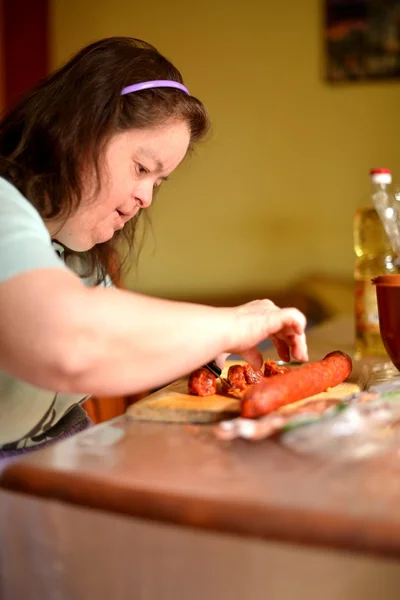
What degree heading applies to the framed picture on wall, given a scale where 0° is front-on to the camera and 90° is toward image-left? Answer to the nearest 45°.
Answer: approximately 0°

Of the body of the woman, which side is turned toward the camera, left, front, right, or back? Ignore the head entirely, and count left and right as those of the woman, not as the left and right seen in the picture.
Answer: right

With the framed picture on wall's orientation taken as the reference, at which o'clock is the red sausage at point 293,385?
The red sausage is roughly at 12 o'clock from the framed picture on wall.

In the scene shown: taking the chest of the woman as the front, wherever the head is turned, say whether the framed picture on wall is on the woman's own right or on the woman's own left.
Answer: on the woman's own left

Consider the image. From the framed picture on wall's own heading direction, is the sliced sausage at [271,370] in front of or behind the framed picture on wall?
in front

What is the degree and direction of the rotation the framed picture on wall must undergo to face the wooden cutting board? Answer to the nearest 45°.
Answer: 0° — it already faces it

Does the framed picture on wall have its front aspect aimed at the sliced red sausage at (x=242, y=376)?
yes

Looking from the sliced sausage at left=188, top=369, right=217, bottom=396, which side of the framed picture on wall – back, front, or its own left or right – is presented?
front

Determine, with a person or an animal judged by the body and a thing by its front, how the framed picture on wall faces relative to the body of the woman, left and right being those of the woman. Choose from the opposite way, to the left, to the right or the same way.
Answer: to the right

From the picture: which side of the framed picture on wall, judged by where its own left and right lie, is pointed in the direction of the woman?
front

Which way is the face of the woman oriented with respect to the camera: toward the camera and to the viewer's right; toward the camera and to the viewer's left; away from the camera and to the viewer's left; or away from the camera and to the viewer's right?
toward the camera and to the viewer's right

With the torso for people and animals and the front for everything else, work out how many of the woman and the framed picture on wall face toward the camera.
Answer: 1
